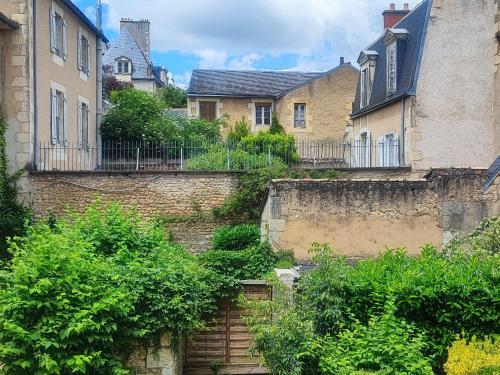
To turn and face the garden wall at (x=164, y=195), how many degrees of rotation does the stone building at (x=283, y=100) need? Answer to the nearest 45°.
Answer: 0° — it already faces it

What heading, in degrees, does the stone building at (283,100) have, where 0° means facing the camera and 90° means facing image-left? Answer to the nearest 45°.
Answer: approximately 0°

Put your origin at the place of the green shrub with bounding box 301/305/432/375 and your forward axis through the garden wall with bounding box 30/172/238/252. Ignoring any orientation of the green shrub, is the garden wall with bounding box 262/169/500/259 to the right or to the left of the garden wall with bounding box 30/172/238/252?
right

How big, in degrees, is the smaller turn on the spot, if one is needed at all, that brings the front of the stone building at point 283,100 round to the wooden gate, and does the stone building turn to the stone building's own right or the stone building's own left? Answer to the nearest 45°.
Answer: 0° — it already faces it

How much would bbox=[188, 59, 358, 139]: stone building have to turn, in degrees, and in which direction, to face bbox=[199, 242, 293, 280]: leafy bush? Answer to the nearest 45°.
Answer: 0° — it already faces it

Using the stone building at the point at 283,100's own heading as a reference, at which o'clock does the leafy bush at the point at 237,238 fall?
The leafy bush is roughly at 12 o'clock from the stone building.

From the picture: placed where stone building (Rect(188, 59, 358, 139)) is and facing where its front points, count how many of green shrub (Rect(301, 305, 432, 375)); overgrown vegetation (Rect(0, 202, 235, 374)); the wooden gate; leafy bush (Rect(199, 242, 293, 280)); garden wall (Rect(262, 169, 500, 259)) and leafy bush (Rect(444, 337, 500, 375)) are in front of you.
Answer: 6

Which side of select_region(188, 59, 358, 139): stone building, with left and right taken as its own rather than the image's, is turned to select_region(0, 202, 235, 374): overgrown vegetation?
front

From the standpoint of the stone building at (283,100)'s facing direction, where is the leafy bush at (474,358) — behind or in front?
in front

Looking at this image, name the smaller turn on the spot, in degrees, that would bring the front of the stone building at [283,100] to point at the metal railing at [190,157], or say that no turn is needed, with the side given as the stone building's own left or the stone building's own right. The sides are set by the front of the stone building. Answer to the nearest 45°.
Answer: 0° — it already faces it

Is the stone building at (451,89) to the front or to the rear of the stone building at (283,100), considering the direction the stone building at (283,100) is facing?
to the front

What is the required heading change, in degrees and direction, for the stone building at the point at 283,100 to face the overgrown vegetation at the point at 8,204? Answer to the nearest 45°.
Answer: approximately 45° to its right
